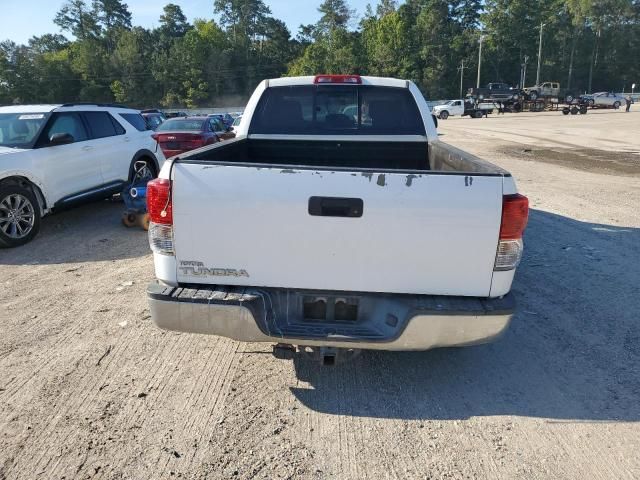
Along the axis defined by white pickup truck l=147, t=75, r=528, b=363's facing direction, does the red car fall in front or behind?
in front

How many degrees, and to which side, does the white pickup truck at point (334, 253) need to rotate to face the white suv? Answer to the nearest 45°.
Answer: approximately 45° to its left

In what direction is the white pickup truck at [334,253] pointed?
away from the camera

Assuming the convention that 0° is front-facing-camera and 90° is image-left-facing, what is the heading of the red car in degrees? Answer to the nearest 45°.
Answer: approximately 225°

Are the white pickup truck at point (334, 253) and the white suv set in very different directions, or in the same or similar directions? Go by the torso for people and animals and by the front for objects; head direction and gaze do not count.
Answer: very different directions

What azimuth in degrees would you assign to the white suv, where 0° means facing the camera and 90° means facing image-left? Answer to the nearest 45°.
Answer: approximately 45°

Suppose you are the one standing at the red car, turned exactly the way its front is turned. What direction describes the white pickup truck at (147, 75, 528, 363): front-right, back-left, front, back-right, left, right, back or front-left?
back-right

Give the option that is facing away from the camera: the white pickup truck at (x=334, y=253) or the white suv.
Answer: the white pickup truck

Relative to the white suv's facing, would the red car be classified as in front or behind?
behind

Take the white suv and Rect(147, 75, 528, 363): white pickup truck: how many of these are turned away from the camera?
1
